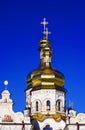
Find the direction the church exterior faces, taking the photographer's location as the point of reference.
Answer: facing the viewer
